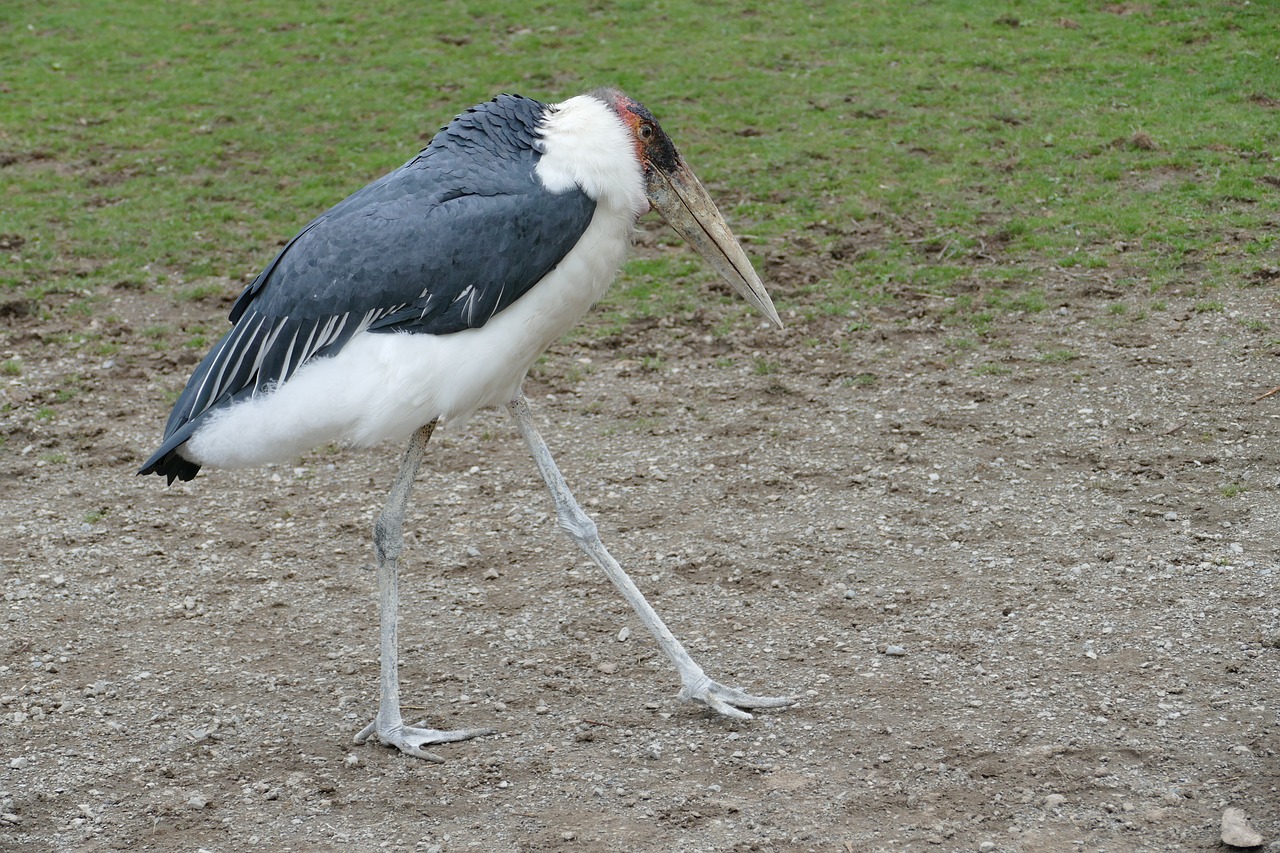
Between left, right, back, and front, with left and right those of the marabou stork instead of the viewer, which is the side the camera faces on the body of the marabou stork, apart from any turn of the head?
right

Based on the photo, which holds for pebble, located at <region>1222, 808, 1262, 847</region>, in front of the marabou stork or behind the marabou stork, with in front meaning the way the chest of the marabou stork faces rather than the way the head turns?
in front
